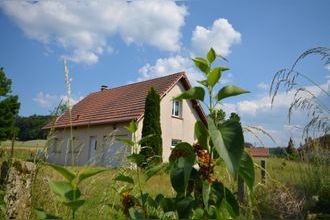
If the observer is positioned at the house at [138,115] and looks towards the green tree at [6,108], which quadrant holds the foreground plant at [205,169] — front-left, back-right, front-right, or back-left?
back-left

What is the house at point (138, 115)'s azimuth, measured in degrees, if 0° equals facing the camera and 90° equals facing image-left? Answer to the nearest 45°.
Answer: approximately 45°

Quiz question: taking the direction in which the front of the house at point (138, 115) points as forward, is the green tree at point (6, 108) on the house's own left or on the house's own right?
on the house's own right

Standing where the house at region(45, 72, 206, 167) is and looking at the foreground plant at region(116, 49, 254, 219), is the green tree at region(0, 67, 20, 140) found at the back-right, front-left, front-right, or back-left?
back-right

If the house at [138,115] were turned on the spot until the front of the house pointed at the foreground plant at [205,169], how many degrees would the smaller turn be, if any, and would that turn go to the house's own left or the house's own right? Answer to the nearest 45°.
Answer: approximately 45° to the house's own left

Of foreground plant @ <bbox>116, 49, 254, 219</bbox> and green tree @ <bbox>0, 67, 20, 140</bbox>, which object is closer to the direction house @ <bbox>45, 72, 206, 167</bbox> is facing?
the foreground plant
